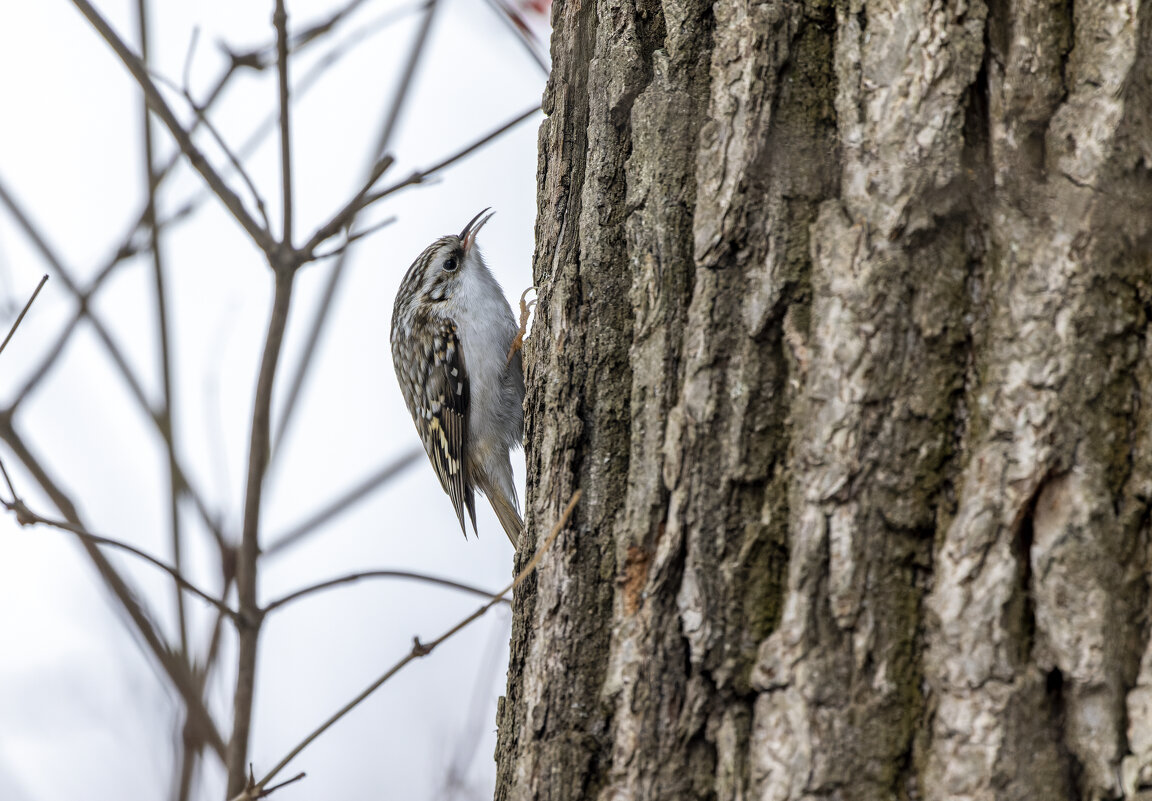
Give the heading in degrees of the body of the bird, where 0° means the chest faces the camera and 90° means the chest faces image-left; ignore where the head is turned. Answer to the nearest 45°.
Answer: approximately 270°
